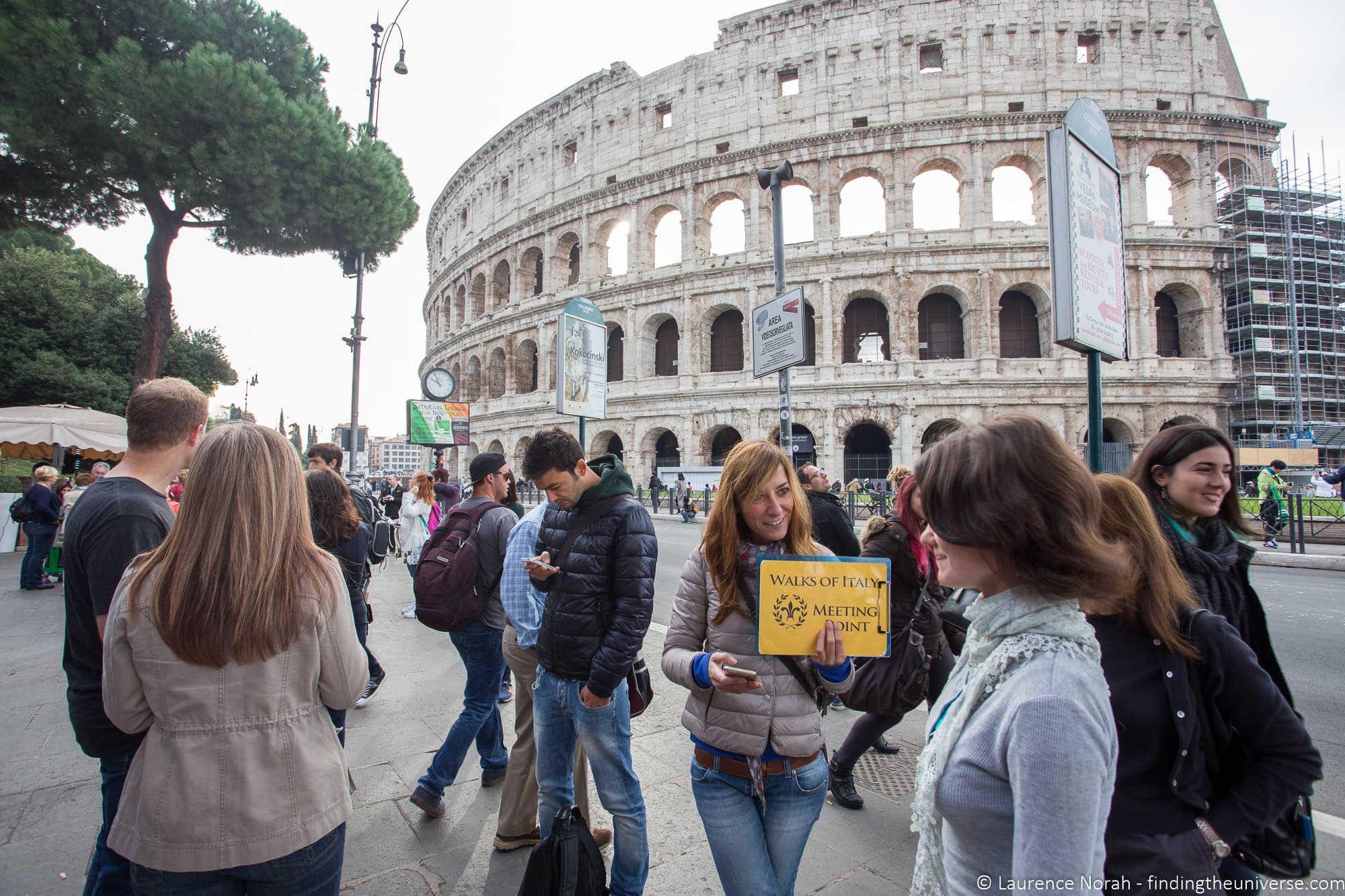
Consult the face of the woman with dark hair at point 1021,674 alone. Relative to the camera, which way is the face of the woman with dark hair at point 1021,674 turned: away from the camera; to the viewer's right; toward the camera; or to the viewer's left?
to the viewer's left

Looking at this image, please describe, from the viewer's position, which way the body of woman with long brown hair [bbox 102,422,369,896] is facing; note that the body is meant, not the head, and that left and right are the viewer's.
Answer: facing away from the viewer

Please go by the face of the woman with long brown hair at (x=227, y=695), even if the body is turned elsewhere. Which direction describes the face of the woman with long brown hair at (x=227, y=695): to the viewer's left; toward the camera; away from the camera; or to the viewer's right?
away from the camera

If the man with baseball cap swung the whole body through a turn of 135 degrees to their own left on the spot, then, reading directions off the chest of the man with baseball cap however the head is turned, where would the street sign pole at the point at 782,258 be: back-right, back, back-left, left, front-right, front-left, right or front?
back-right

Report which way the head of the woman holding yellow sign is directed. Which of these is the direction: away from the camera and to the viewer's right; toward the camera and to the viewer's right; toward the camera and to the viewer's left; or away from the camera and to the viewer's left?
toward the camera and to the viewer's right

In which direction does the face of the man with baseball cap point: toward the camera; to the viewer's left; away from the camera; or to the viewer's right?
to the viewer's right

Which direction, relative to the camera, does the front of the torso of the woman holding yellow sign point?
toward the camera

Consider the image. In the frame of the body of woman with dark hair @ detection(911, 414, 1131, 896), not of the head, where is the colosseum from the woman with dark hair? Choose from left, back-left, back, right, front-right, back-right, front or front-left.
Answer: right

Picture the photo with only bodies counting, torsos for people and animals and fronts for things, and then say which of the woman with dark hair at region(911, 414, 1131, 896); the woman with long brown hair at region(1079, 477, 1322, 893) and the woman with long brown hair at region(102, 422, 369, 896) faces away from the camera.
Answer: the woman with long brown hair at region(102, 422, 369, 896)

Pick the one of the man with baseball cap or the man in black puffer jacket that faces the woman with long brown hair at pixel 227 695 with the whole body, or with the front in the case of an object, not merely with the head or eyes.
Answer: the man in black puffer jacket

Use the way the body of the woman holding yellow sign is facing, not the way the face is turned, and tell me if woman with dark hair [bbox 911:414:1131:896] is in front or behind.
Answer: in front

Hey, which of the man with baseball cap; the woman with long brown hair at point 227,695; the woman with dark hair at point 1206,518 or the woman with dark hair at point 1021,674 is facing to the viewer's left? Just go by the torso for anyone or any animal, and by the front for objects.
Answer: the woman with dark hair at point 1021,674

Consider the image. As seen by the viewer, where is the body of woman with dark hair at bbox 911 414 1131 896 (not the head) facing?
to the viewer's left
